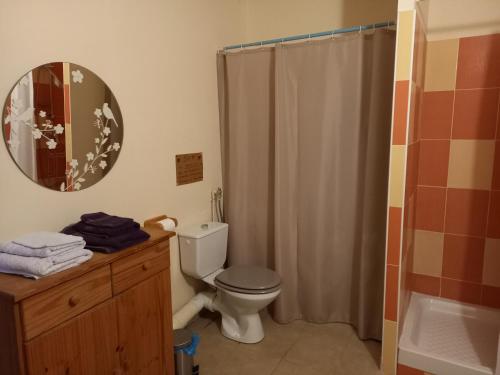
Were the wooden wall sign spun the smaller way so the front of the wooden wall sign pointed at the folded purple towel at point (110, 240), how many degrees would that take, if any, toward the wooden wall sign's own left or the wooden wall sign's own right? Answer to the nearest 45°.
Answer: approximately 45° to the wooden wall sign's own right

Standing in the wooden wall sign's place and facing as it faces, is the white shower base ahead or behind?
ahead

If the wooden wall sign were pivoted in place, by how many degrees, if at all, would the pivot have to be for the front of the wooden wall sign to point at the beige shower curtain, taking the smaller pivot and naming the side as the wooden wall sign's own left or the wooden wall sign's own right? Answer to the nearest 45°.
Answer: approximately 45° to the wooden wall sign's own left

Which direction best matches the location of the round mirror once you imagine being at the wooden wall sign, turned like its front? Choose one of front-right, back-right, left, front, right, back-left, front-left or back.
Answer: right

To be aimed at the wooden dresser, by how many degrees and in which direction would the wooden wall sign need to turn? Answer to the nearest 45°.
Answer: approximately 45° to its right

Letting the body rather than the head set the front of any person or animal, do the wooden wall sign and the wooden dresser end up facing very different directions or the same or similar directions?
same or similar directions

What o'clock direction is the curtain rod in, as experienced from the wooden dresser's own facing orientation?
The curtain rod is roughly at 10 o'clock from the wooden dresser.

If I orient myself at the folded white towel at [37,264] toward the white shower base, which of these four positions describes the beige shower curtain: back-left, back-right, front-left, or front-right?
front-left

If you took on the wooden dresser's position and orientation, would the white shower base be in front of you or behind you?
in front

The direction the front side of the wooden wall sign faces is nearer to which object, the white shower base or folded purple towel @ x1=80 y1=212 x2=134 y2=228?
the white shower base

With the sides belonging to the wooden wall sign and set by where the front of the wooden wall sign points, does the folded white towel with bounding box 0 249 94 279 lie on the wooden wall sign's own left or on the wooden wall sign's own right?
on the wooden wall sign's own right

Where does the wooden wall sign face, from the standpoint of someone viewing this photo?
facing the viewer and to the right of the viewer
